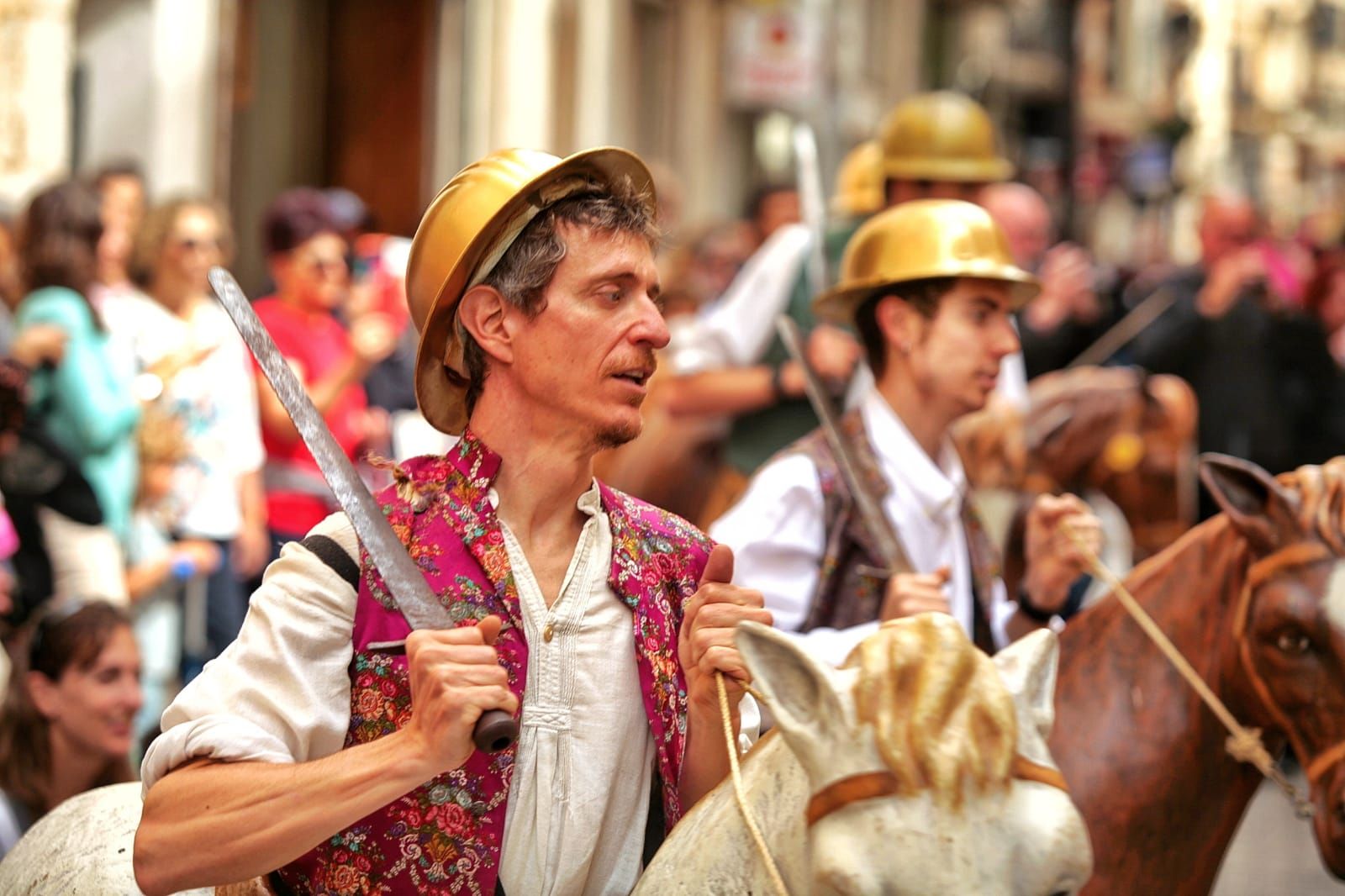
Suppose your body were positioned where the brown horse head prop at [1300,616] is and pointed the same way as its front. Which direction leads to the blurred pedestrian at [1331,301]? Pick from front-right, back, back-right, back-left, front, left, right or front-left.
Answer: back-left

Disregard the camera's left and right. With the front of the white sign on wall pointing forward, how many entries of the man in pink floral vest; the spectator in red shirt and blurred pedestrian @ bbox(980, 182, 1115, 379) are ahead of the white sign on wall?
3

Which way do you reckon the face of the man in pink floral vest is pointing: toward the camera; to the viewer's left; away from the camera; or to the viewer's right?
to the viewer's right

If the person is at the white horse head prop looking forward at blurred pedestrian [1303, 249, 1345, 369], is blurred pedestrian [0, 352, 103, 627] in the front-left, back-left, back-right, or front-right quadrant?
front-left

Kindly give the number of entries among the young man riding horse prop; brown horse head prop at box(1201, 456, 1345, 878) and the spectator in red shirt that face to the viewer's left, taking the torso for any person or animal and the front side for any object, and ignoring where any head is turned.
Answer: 0

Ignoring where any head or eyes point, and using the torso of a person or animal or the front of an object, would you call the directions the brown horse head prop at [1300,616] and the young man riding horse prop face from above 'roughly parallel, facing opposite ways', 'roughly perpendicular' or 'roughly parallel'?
roughly parallel

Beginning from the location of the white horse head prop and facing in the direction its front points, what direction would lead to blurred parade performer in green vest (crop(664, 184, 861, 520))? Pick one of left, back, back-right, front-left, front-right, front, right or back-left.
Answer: back-left

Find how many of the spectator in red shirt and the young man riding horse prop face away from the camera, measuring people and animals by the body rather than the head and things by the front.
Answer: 0

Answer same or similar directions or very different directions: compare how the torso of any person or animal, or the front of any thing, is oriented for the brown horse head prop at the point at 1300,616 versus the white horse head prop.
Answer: same or similar directions

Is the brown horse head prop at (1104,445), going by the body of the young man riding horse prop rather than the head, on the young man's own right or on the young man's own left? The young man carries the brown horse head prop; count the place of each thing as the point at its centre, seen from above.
on the young man's own left

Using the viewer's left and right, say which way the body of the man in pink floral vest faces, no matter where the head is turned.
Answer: facing the viewer and to the right of the viewer

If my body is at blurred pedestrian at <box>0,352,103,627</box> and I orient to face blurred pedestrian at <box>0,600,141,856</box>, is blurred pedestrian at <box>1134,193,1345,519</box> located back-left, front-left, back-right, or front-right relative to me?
back-left

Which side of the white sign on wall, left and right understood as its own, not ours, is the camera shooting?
front

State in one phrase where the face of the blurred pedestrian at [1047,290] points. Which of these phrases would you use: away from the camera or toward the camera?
toward the camera

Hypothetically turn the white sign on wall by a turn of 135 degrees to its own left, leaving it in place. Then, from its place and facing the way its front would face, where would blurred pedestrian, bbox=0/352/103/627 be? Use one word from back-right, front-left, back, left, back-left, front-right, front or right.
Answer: back-right

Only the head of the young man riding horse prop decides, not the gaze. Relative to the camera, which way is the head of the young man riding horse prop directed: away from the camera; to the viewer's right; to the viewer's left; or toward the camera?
to the viewer's right
